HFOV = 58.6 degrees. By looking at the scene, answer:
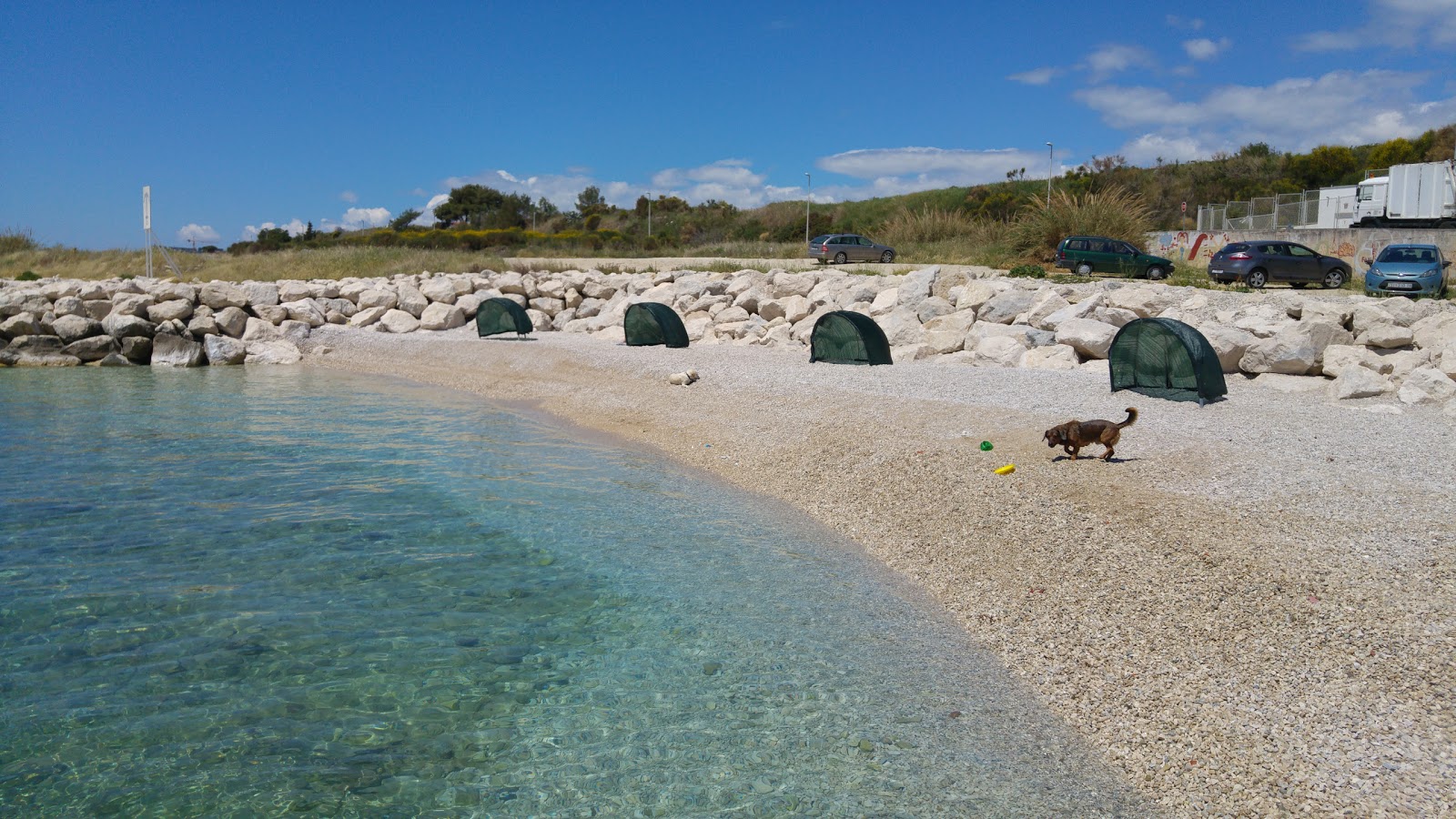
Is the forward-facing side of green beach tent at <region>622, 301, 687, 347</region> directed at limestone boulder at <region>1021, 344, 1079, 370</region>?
no

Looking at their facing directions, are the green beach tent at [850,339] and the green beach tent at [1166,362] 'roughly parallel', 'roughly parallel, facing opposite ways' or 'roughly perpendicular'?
roughly parallel

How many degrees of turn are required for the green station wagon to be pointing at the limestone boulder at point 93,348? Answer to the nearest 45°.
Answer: approximately 135° to its right

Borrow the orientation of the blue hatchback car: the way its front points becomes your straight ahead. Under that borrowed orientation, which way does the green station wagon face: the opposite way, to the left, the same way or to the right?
to the left

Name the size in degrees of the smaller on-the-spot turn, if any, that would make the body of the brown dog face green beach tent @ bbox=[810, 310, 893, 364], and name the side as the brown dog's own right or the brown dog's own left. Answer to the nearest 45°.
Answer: approximately 45° to the brown dog's own right

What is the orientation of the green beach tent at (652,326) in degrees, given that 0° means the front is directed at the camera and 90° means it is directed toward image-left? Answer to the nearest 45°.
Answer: approximately 45°

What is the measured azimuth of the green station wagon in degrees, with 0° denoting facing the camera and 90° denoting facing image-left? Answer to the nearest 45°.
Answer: approximately 270°

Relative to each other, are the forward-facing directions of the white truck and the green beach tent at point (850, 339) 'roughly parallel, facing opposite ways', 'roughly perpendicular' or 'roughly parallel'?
roughly perpendicular

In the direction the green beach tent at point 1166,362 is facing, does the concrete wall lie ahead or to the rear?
to the rear

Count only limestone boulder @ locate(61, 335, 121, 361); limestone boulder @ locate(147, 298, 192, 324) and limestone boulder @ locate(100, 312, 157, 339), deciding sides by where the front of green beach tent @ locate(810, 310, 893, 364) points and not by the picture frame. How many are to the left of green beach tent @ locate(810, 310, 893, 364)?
0

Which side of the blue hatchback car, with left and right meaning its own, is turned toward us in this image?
front

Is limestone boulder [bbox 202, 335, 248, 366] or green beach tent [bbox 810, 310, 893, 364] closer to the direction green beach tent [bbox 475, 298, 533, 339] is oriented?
the limestone boulder

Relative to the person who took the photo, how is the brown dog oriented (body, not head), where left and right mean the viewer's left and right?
facing to the left of the viewer

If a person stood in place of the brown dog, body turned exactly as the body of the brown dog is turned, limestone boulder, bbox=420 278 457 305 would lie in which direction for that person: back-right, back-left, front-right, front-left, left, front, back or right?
front-right

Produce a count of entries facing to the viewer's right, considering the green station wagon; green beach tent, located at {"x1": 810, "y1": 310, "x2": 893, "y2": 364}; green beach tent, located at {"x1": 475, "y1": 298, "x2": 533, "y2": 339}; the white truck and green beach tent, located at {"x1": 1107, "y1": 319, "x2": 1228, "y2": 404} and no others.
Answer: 1

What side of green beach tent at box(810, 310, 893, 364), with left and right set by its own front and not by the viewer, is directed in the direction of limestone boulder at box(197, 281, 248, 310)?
right

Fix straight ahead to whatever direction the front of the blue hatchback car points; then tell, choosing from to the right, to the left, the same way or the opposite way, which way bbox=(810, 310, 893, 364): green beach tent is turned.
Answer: the same way

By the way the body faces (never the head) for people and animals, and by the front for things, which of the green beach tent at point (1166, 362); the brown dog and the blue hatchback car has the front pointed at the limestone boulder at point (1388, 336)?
the blue hatchback car

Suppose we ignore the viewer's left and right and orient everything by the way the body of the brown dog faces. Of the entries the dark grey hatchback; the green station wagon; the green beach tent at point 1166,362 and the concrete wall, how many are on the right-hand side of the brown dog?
4

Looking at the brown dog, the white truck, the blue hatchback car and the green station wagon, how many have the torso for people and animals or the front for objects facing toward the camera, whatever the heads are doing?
1

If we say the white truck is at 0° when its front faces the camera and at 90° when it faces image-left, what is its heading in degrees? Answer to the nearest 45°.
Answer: approximately 90°
